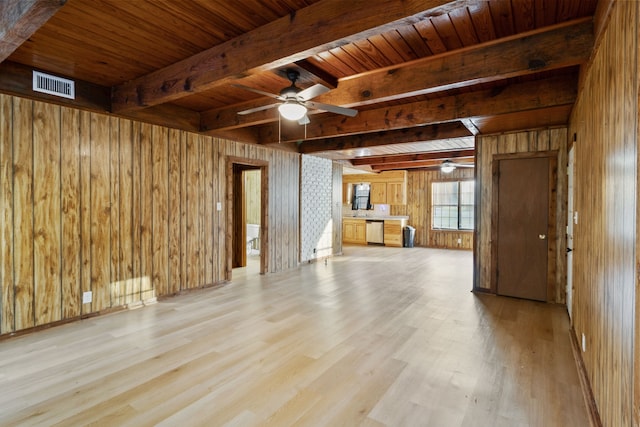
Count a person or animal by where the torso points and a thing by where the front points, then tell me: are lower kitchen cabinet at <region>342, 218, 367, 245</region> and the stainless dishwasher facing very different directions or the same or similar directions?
same or similar directions

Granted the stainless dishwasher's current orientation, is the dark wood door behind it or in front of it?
in front

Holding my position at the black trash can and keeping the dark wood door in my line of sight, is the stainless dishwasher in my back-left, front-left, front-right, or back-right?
back-right

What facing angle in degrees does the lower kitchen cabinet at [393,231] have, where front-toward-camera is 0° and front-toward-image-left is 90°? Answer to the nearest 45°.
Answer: approximately 0°

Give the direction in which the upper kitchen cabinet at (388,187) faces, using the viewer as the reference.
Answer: facing the viewer

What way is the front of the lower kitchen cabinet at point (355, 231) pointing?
toward the camera

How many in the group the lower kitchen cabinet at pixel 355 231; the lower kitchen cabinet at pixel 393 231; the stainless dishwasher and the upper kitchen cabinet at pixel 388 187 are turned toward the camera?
4

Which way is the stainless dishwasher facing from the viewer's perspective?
toward the camera

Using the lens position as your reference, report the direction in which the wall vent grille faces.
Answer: facing the viewer and to the right of the viewer

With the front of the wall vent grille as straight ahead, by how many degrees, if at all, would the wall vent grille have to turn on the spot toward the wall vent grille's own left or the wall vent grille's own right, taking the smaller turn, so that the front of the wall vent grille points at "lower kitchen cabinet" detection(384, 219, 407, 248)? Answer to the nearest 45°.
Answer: approximately 45° to the wall vent grille's own left

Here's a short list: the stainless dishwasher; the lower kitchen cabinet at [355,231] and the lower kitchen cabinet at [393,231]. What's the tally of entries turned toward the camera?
3
